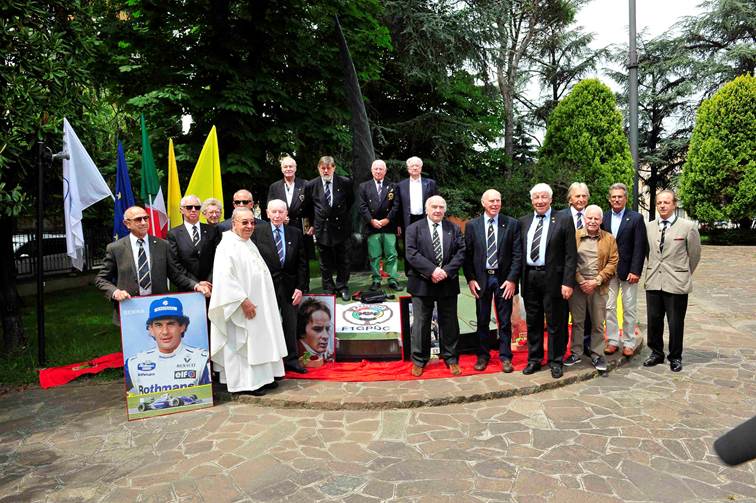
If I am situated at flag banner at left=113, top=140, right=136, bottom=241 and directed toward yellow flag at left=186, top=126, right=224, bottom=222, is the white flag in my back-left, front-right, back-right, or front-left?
back-right

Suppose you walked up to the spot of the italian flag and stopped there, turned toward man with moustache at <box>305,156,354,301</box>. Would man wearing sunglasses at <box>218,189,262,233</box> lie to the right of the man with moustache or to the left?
right

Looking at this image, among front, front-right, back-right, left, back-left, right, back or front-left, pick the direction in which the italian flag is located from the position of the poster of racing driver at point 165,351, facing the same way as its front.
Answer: back

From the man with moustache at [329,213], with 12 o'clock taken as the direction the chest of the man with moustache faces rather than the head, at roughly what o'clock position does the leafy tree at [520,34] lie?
The leafy tree is roughly at 7 o'clock from the man with moustache.

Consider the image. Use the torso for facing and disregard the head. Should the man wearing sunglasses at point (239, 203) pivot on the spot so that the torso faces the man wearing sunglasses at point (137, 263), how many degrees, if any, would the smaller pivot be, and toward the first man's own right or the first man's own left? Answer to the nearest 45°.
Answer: approximately 90° to the first man's own right

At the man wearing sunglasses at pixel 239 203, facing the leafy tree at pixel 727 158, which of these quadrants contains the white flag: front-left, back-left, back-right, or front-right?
back-left

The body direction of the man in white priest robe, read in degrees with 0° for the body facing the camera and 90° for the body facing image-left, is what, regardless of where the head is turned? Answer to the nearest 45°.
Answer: approximately 315°

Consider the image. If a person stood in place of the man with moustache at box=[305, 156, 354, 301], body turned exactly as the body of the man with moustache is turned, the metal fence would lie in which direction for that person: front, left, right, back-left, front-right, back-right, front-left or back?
back-right

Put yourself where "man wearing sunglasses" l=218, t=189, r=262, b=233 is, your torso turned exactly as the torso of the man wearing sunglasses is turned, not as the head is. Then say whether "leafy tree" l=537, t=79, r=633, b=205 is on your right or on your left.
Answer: on your left
